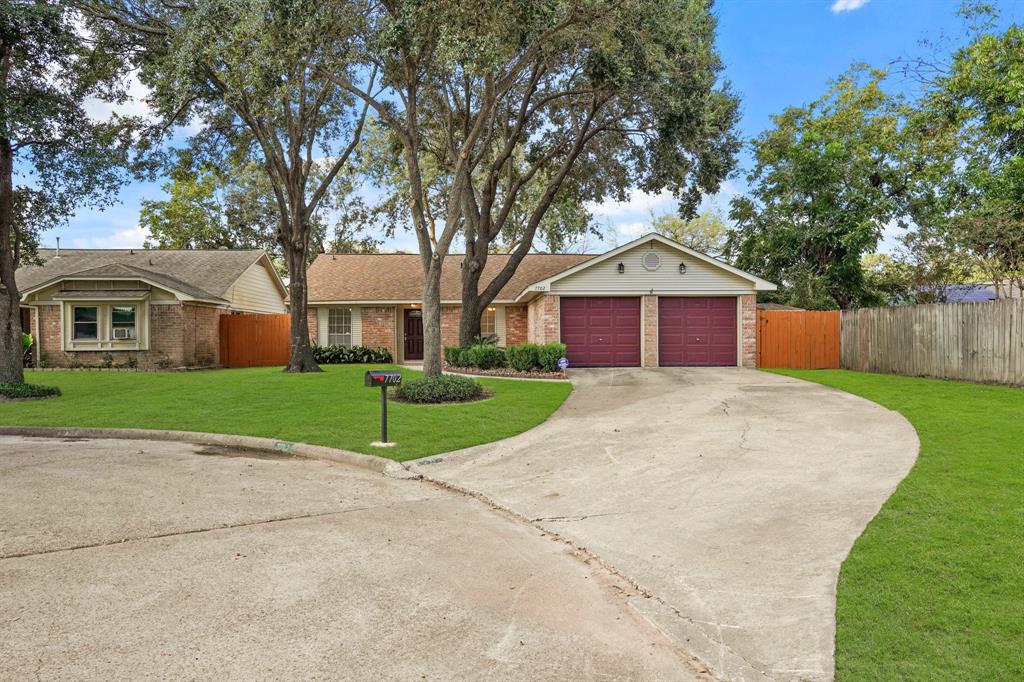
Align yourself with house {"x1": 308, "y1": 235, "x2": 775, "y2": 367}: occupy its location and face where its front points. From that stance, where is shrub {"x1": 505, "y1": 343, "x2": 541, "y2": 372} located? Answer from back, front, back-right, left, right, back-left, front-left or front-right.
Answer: front-right

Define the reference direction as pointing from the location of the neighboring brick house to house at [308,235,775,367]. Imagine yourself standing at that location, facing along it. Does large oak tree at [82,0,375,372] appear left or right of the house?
right

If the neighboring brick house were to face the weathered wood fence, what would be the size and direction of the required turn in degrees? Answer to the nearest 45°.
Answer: approximately 45° to its left

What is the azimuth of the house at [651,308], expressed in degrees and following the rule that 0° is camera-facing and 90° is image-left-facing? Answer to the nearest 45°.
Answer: approximately 0°

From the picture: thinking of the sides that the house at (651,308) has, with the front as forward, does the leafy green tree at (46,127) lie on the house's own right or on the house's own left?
on the house's own right

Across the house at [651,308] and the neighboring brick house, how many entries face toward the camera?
2

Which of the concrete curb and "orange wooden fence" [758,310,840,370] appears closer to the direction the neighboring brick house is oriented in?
the concrete curb

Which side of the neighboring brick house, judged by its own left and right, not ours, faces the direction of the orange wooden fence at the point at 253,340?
left

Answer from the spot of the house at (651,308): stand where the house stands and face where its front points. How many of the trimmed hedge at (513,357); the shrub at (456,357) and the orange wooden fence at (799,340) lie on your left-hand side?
1

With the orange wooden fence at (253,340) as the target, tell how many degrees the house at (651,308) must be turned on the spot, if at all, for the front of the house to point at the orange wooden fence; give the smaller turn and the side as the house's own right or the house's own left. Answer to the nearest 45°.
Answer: approximately 90° to the house's own right

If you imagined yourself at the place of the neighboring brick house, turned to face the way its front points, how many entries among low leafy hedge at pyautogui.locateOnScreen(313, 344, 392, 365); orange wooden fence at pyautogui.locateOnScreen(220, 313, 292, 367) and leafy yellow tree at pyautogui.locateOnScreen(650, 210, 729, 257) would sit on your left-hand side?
3

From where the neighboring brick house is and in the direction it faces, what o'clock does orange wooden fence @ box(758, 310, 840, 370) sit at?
The orange wooden fence is roughly at 10 o'clock from the neighboring brick house.

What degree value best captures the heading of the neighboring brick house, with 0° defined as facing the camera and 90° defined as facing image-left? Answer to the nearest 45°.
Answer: approximately 0°
